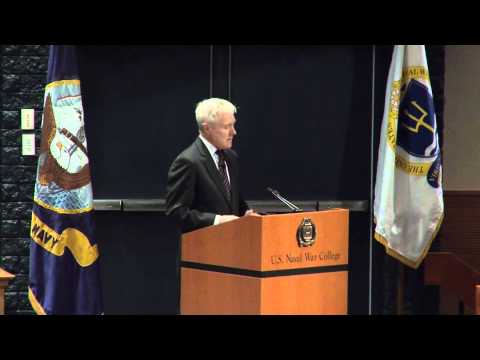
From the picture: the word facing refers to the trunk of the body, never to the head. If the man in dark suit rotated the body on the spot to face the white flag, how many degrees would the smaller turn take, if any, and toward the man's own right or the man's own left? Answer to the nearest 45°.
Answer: approximately 90° to the man's own left

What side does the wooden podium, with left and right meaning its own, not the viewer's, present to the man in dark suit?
back

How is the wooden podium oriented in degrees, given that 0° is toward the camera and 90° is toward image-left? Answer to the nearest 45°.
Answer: approximately 315°

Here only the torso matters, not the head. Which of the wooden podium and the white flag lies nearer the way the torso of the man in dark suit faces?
the wooden podium

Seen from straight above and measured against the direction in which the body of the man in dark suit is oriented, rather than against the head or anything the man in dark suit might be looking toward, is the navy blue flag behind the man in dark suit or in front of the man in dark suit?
behind

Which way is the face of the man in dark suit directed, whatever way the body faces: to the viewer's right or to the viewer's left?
to the viewer's right

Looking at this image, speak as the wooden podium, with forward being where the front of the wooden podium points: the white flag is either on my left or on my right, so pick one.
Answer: on my left
